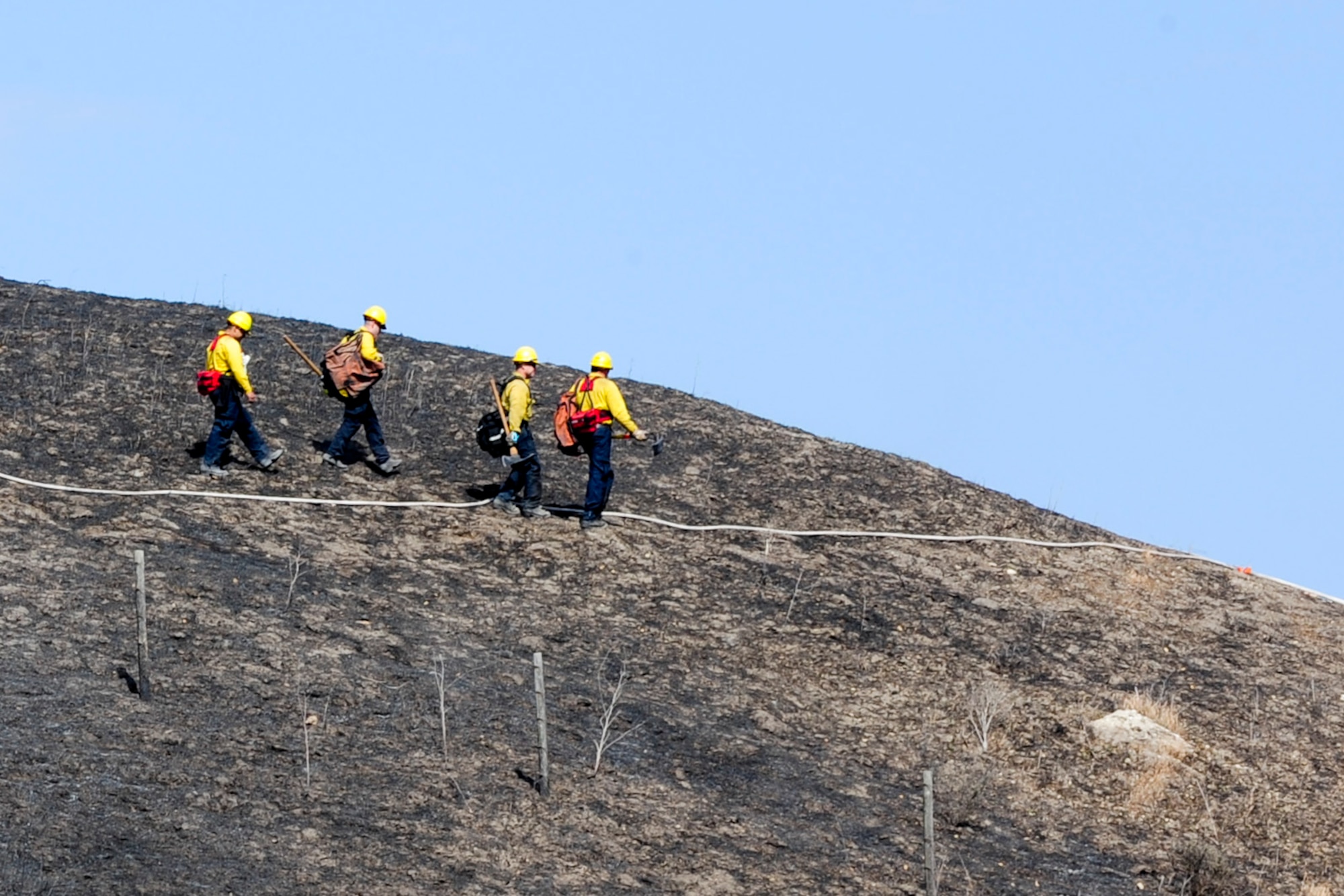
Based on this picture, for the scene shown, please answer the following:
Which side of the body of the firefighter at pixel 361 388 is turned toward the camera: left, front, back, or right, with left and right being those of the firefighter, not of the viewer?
right

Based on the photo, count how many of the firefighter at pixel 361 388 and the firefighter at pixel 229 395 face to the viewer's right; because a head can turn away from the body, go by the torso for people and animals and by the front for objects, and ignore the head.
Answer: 2

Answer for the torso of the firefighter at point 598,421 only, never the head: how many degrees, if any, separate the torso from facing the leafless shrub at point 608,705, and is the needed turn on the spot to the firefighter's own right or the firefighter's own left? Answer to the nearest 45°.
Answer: approximately 135° to the firefighter's own right

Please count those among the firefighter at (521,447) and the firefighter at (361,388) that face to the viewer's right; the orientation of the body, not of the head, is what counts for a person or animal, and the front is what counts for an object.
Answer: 2

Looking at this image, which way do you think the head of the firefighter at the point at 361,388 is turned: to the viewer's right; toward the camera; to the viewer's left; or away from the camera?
to the viewer's right

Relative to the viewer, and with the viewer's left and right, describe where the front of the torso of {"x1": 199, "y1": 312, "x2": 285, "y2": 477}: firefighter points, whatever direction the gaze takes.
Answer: facing to the right of the viewer

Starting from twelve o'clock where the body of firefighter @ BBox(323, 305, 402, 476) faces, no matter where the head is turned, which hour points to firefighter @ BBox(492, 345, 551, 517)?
firefighter @ BBox(492, 345, 551, 517) is roughly at 1 o'clock from firefighter @ BBox(323, 305, 402, 476).

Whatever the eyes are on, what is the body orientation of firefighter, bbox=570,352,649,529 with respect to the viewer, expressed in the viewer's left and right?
facing away from the viewer and to the right of the viewer

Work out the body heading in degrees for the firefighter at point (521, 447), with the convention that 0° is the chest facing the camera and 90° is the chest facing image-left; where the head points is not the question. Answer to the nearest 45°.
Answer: approximately 270°

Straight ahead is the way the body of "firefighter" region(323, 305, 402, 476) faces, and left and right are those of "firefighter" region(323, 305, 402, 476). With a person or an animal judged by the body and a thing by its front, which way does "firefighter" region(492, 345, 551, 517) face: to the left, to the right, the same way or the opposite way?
the same way

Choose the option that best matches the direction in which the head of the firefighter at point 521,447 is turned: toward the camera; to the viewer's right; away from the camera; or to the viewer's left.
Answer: to the viewer's right

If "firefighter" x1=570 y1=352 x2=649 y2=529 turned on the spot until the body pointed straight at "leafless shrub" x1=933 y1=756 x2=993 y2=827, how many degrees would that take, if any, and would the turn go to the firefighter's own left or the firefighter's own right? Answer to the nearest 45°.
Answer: approximately 90° to the firefighter's own right

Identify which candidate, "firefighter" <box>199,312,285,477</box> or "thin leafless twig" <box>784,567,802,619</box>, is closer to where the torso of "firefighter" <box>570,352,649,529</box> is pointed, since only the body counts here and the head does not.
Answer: the thin leafless twig

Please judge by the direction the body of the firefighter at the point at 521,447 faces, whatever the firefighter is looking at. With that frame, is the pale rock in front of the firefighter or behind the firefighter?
in front
